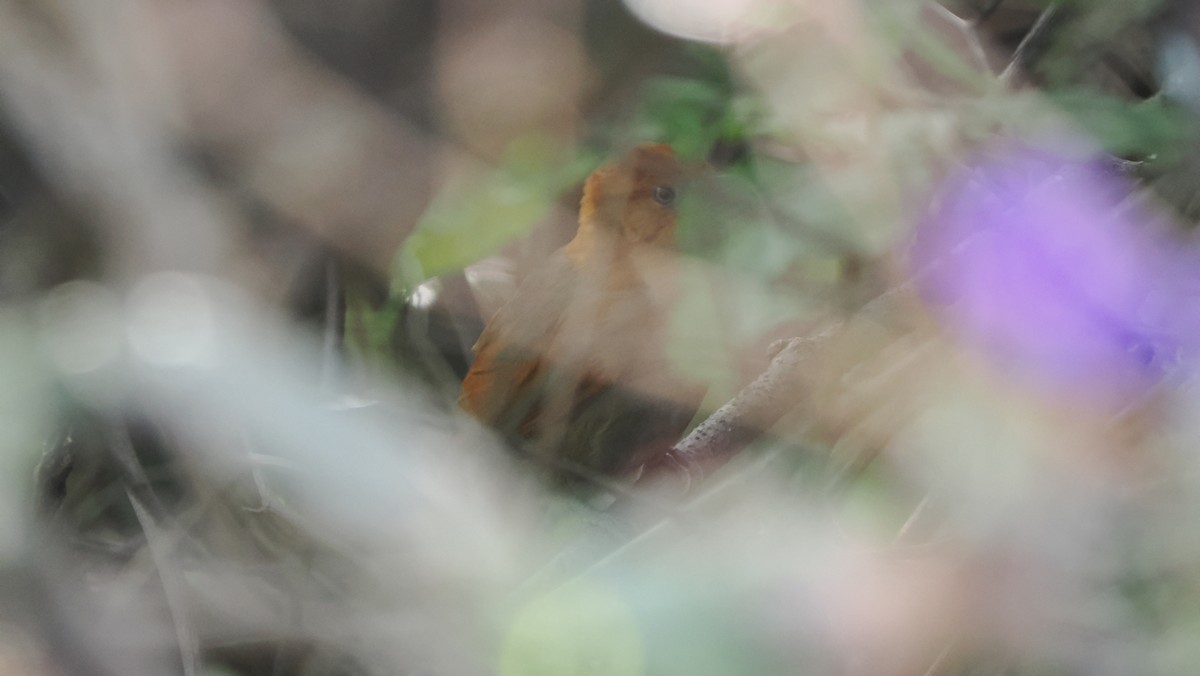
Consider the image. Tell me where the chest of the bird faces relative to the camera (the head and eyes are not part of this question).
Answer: to the viewer's right
